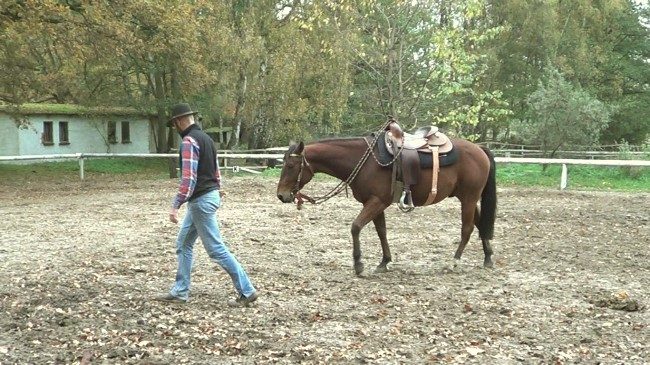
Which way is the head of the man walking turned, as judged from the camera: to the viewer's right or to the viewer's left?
to the viewer's left

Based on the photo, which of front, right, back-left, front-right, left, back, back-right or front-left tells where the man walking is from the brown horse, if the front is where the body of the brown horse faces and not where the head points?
front-left

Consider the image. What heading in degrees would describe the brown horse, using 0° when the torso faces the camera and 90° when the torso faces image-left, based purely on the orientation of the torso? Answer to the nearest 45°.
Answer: approximately 90°

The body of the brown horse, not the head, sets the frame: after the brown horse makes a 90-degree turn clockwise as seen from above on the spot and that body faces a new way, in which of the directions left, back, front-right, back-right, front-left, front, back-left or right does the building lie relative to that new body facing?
front-left
